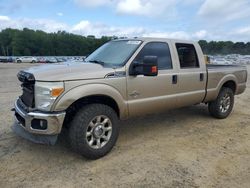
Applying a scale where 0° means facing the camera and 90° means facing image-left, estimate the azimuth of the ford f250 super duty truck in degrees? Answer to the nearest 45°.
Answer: approximately 45°
